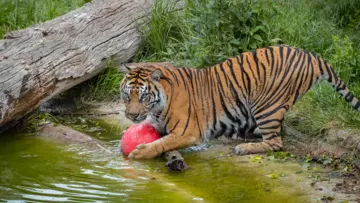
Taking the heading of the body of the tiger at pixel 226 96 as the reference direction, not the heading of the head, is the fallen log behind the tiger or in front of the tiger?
in front

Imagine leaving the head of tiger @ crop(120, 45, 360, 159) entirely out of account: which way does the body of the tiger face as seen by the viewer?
to the viewer's left
